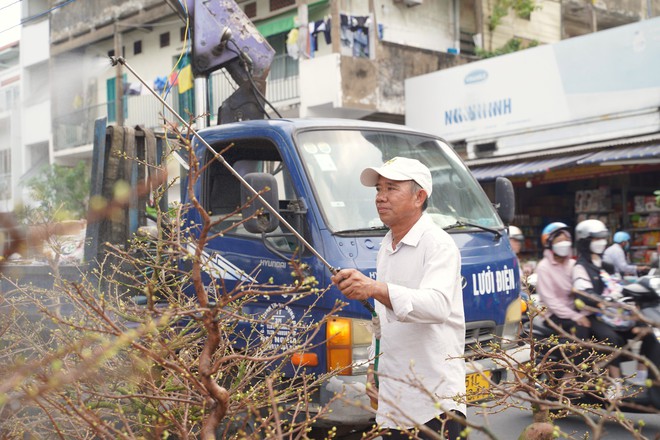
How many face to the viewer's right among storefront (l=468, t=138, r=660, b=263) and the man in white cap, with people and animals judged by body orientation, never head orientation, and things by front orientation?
0

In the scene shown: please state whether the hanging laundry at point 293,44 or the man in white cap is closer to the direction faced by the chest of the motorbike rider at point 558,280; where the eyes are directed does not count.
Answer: the man in white cap

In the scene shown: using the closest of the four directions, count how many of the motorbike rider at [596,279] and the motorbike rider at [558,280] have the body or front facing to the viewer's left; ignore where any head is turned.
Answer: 0

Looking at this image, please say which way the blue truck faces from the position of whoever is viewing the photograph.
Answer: facing the viewer and to the right of the viewer

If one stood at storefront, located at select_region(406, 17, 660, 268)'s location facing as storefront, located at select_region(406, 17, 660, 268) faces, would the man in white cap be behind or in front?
in front

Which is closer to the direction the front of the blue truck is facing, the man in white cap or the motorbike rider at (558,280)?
the man in white cap

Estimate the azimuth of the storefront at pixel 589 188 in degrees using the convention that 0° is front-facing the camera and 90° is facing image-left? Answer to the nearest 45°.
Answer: approximately 45°

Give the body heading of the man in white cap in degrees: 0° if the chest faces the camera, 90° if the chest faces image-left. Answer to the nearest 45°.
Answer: approximately 45°

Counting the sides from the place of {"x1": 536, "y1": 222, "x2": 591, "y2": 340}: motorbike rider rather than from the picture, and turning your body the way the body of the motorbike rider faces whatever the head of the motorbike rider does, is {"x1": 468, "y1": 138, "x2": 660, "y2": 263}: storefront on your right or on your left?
on your left
